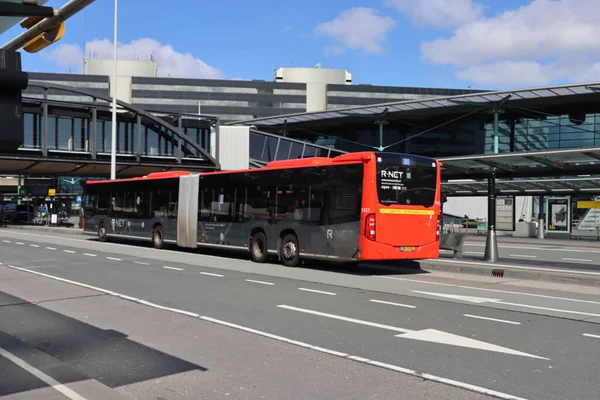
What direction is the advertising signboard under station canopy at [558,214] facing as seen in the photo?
toward the camera

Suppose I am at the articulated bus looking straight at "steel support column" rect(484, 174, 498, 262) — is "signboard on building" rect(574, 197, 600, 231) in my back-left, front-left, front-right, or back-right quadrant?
front-left

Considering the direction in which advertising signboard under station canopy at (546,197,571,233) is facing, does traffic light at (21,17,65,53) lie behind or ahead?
ahead

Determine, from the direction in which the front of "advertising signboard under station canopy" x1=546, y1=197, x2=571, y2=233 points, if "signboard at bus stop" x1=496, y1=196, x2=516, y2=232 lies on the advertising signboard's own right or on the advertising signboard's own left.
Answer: on the advertising signboard's own right

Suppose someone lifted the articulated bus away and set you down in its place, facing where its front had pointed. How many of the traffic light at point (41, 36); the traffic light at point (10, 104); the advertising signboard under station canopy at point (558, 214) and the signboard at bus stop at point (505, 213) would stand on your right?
2

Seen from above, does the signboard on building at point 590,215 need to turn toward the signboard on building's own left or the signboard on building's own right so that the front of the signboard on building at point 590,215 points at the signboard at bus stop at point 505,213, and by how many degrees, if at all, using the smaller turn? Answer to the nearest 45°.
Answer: approximately 135° to the signboard on building's own right

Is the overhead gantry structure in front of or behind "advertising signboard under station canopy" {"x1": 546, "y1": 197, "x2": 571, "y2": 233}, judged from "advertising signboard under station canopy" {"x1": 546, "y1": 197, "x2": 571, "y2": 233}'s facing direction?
in front

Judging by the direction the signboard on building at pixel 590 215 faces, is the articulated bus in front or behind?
in front

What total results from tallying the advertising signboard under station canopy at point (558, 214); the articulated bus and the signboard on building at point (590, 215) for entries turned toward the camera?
2

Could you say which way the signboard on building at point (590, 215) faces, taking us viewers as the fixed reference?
facing the viewer

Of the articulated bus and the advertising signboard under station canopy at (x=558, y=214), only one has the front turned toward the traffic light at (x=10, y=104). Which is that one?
the advertising signboard under station canopy

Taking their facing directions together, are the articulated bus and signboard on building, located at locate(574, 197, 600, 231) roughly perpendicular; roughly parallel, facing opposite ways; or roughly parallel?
roughly perpendicular

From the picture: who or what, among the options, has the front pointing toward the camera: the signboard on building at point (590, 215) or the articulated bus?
the signboard on building

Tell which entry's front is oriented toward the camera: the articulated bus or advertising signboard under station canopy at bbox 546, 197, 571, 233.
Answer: the advertising signboard under station canopy

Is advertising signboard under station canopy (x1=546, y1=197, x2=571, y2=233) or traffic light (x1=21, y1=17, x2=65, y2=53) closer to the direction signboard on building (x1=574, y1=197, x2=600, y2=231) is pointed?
the traffic light
